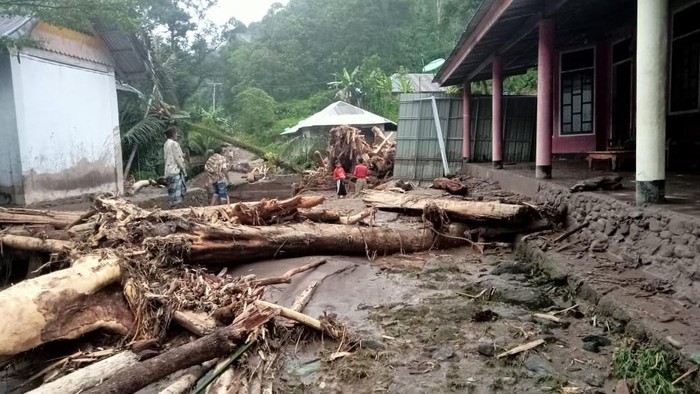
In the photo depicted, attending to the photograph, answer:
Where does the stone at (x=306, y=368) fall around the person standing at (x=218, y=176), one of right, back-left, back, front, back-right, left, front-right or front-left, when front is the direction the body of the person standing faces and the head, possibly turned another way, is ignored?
back

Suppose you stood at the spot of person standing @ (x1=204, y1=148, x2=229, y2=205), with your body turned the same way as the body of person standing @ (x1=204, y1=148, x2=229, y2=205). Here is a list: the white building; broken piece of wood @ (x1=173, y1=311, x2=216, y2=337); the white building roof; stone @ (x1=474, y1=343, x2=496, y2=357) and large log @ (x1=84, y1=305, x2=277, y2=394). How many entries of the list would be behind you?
3

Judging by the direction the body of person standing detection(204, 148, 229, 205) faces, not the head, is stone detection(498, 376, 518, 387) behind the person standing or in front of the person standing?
behind

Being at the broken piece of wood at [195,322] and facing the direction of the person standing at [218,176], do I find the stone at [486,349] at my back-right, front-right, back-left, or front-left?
back-right

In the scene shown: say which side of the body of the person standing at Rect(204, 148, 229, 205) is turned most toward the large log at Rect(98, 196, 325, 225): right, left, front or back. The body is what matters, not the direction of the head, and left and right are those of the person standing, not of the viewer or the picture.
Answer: back

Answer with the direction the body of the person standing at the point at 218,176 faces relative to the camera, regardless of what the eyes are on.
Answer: away from the camera

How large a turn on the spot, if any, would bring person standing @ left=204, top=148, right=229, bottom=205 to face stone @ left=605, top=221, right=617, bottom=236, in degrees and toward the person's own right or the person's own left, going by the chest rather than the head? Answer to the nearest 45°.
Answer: approximately 135° to the person's own right

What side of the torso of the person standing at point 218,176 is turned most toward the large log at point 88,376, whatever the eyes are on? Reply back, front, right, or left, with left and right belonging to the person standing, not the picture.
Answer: back

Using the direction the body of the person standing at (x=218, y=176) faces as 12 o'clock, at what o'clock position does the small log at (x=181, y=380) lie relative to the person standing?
The small log is roughly at 6 o'clock from the person standing.

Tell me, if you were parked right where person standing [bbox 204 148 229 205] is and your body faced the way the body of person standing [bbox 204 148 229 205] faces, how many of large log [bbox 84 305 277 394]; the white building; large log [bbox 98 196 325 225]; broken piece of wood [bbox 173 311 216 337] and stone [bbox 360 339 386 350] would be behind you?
4

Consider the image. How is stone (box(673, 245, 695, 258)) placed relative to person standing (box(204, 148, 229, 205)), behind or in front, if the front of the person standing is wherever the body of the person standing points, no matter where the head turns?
behind

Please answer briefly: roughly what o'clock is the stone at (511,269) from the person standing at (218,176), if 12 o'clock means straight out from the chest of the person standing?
The stone is roughly at 5 o'clock from the person standing.
